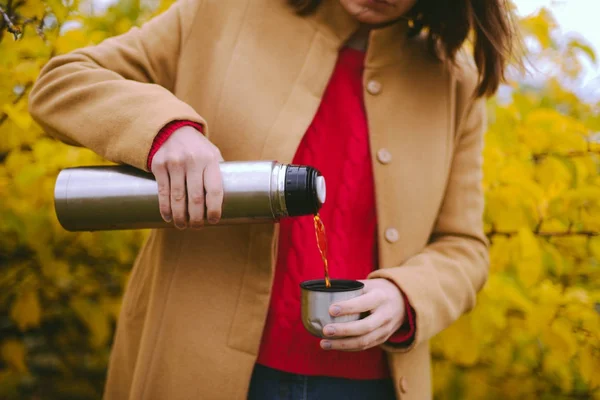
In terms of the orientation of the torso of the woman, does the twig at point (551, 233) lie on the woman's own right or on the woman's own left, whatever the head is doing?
on the woman's own left

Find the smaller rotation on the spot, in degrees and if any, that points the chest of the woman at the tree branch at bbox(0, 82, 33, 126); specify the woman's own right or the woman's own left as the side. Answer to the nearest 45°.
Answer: approximately 135° to the woman's own right

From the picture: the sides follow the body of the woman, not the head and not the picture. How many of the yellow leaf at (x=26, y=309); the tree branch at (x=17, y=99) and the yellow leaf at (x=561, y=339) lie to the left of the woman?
1

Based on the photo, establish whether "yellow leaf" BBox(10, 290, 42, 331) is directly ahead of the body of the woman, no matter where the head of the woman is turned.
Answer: no

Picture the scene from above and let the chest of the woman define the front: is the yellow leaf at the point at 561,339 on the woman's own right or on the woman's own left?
on the woman's own left

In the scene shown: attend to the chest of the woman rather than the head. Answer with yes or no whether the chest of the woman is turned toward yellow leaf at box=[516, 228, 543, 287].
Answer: no

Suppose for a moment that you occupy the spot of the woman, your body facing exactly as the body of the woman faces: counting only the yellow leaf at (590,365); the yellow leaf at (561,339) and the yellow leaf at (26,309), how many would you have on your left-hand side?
2

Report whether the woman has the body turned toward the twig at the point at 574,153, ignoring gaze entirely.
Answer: no

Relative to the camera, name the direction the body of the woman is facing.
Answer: toward the camera

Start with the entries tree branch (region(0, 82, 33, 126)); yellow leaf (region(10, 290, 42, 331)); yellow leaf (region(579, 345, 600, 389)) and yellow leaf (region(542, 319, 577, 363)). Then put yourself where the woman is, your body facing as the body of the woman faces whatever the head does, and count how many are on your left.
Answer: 2
